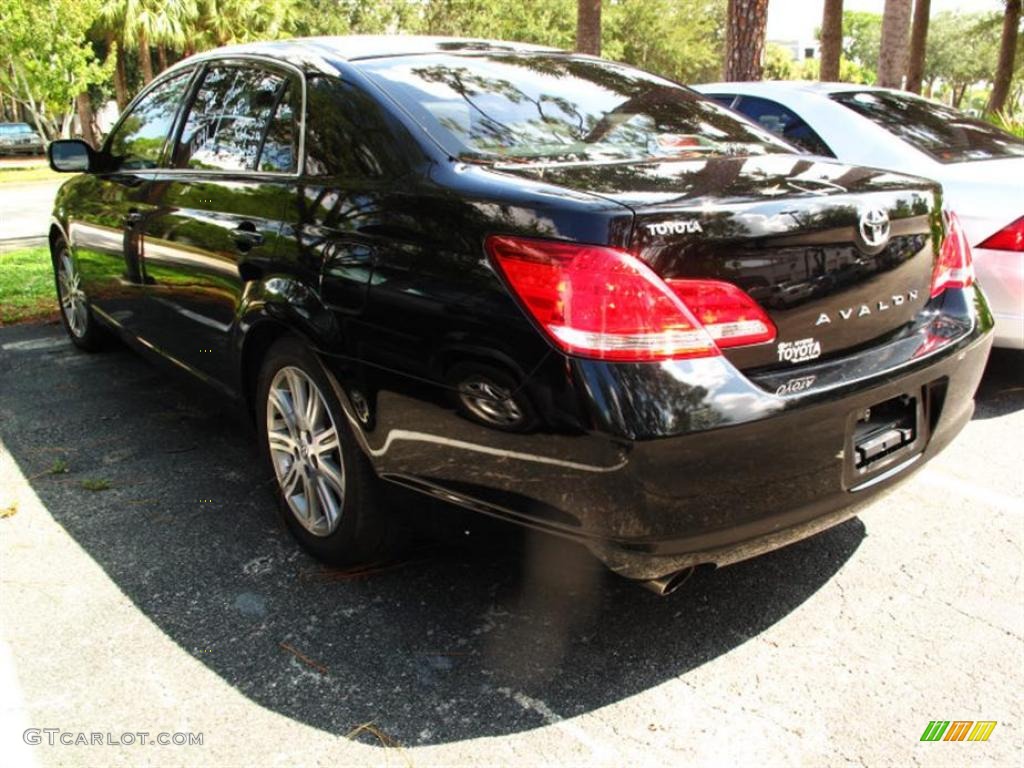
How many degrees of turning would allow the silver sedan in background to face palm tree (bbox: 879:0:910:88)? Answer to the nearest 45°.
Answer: approximately 45° to its right

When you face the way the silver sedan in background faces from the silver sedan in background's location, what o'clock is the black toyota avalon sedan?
The black toyota avalon sedan is roughly at 8 o'clock from the silver sedan in background.

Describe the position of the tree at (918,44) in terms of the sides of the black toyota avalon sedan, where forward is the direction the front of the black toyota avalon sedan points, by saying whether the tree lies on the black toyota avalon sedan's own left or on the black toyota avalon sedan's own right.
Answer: on the black toyota avalon sedan's own right

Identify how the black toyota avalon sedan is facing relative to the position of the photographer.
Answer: facing away from the viewer and to the left of the viewer

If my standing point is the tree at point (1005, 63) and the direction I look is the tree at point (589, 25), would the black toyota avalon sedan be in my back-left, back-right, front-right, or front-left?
front-left

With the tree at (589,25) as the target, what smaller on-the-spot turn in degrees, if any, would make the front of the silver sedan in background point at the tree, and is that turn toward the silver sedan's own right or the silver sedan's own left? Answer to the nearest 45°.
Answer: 0° — it already faces it

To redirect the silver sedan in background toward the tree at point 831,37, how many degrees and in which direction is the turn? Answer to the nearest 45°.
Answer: approximately 45° to its right

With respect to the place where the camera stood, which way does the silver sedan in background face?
facing away from the viewer and to the left of the viewer

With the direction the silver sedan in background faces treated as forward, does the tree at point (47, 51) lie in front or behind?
in front

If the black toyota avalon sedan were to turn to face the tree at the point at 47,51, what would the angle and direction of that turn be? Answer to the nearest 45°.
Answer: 0° — it already faces it

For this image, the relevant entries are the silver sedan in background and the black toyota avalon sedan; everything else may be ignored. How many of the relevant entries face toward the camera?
0

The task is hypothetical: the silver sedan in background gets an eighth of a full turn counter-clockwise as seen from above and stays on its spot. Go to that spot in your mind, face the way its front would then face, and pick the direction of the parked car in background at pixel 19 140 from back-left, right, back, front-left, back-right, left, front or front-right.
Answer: front-right

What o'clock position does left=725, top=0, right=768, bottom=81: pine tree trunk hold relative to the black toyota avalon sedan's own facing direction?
The pine tree trunk is roughly at 2 o'clock from the black toyota avalon sedan.

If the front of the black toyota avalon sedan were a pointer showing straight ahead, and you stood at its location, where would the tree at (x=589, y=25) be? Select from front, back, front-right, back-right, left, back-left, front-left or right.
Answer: front-right

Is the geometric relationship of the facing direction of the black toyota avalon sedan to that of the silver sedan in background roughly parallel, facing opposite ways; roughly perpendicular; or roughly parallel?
roughly parallel
